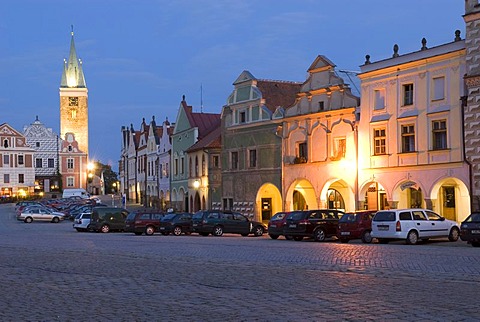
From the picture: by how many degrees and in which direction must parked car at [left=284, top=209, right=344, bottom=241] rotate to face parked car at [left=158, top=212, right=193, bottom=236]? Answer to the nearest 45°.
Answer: approximately 90° to its left

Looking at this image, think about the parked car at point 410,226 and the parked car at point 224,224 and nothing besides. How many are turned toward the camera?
0

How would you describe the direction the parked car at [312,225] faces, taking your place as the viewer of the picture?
facing away from the viewer and to the right of the viewer

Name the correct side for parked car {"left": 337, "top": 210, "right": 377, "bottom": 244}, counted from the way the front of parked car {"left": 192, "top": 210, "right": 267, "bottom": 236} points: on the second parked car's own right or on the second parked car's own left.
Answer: on the second parked car's own right

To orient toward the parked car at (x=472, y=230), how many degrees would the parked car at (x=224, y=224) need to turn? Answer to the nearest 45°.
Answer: approximately 90° to its right

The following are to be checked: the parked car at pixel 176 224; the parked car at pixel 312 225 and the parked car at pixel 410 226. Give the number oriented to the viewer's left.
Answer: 0

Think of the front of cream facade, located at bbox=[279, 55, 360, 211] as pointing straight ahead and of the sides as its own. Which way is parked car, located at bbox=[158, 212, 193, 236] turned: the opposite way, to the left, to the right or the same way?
the opposite way

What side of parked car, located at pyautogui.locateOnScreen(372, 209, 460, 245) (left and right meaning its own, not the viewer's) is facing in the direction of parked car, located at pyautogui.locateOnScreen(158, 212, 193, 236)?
left

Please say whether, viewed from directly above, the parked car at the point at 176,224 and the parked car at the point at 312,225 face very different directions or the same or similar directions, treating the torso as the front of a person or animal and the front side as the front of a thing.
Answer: same or similar directions

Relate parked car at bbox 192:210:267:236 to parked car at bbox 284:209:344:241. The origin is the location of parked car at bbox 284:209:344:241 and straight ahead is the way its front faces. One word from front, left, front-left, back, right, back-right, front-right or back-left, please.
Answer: left

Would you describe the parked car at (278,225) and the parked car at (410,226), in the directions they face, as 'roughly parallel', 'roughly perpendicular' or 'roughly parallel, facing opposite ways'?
roughly parallel

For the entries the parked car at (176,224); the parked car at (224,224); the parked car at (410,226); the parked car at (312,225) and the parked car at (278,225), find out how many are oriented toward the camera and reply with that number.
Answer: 0

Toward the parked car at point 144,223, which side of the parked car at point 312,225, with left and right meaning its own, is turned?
left

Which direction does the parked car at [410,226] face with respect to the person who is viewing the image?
facing away from the viewer and to the right of the viewer
